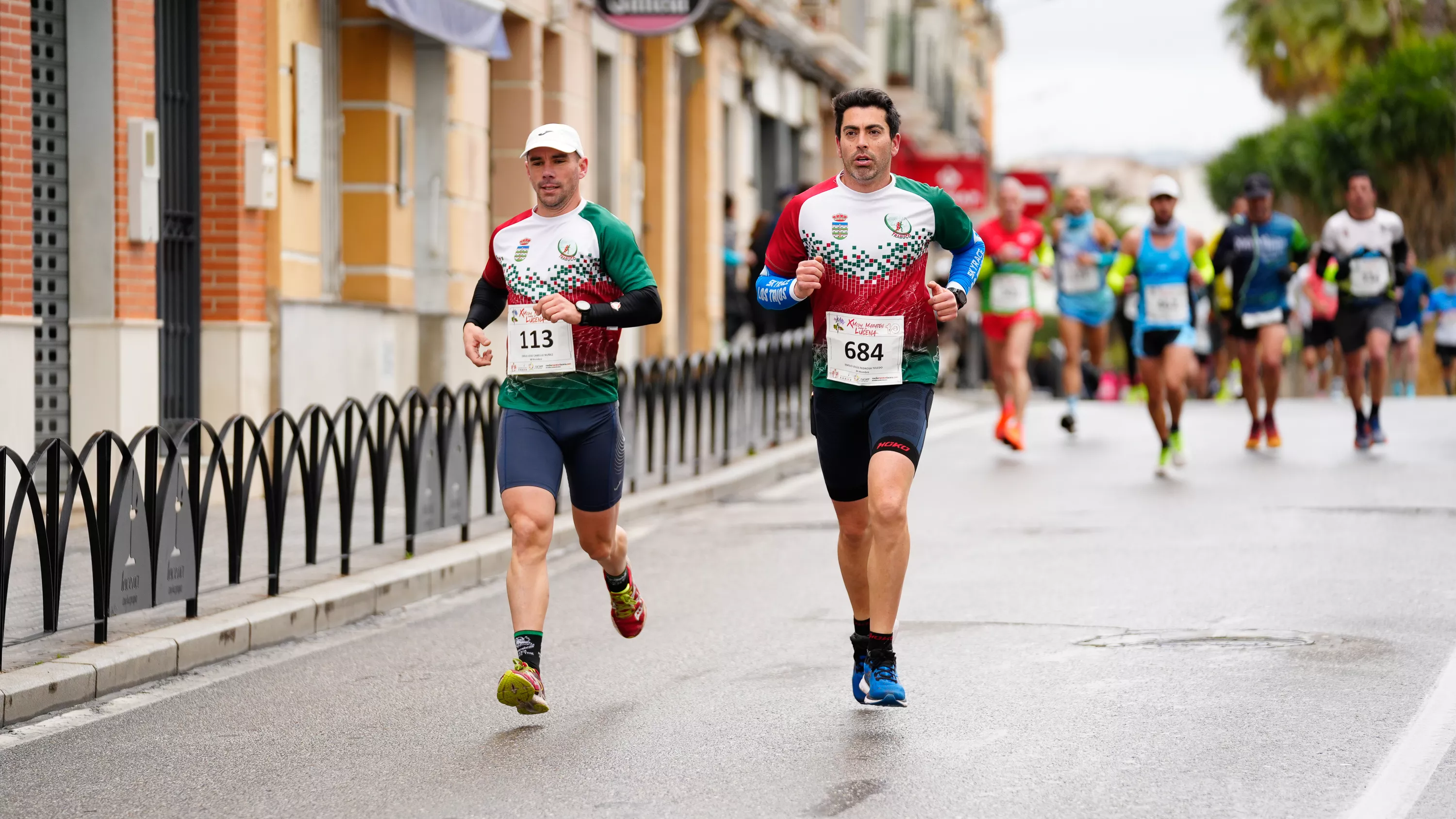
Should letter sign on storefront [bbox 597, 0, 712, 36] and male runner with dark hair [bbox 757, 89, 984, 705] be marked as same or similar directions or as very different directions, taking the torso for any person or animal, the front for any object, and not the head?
same or similar directions

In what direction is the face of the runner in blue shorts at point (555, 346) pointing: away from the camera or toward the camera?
toward the camera

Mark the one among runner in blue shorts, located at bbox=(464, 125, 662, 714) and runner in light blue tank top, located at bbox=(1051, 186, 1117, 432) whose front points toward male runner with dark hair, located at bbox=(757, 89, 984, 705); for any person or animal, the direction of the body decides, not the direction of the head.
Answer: the runner in light blue tank top

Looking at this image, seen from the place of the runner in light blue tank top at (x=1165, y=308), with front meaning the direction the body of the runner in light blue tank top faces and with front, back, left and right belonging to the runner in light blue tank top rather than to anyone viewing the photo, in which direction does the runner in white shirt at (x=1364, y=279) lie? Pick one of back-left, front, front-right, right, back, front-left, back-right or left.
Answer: back-left

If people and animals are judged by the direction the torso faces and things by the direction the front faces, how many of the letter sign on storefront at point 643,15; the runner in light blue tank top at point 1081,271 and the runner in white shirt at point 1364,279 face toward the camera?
3

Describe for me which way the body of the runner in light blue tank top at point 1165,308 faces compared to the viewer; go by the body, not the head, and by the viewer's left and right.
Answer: facing the viewer

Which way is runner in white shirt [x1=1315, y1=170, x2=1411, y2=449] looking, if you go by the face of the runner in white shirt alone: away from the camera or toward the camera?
toward the camera

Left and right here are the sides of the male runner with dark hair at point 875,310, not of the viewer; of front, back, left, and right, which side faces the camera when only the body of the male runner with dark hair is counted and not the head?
front

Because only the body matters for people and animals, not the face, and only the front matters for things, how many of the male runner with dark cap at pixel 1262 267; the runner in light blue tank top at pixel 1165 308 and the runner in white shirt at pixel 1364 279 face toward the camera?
3

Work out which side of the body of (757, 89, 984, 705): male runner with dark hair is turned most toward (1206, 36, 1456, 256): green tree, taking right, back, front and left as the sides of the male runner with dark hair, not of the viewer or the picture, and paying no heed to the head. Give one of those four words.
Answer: back

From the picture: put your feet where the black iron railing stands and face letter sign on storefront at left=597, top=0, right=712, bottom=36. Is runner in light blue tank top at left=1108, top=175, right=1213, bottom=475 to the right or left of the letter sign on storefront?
right

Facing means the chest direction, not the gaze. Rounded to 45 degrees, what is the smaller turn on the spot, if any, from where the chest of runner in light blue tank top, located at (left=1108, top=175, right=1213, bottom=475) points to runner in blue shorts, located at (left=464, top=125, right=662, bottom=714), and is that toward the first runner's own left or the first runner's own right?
0° — they already face them

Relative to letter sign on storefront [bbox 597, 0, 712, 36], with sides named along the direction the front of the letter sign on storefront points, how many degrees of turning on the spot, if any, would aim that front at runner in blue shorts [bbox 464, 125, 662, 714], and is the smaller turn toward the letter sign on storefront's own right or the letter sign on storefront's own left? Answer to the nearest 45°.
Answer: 0° — it already faces them

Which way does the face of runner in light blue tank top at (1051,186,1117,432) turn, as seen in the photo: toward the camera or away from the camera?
toward the camera
